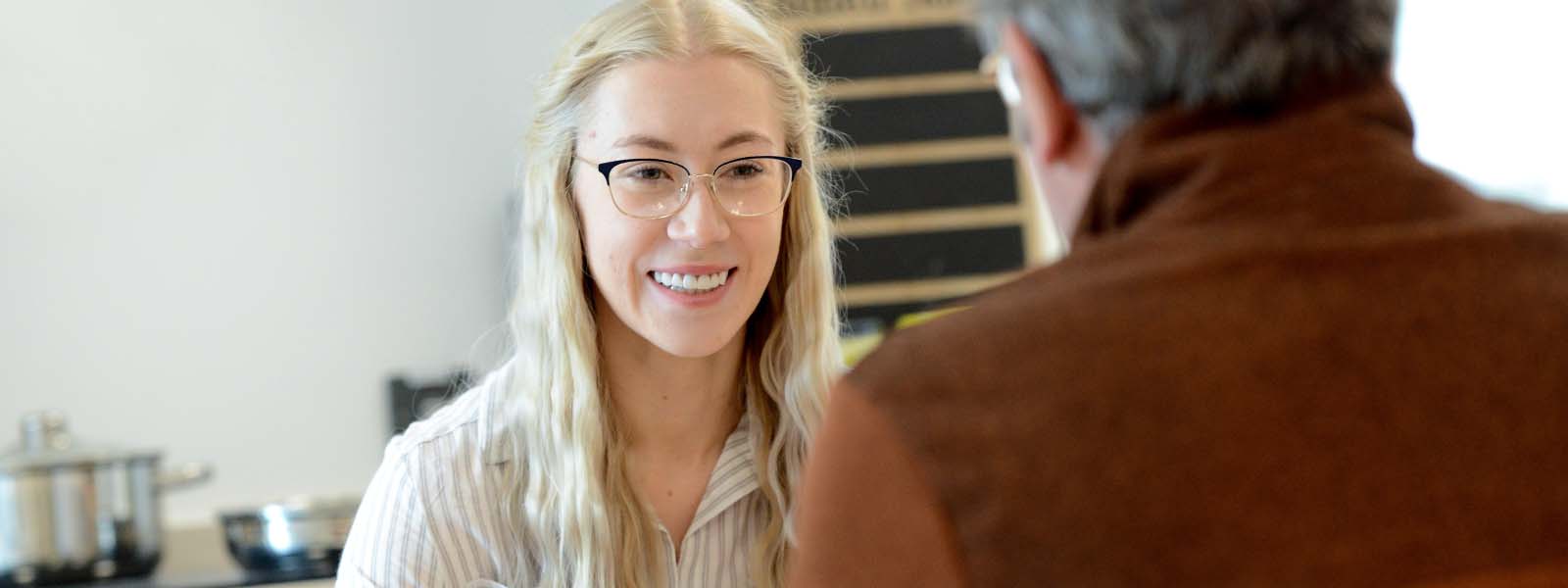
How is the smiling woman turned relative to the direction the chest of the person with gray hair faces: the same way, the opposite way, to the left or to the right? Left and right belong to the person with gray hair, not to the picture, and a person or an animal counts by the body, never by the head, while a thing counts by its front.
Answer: the opposite way

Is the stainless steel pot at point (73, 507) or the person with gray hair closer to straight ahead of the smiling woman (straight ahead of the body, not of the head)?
the person with gray hair

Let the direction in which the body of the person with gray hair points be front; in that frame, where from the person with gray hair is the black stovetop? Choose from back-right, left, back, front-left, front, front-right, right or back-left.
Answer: front

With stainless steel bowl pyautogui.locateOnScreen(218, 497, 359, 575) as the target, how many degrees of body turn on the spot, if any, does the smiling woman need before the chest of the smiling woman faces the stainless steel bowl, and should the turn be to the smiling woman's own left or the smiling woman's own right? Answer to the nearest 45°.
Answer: approximately 180°

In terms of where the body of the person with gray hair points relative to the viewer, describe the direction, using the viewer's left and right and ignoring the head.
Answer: facing away from the viewer and to the left of the viewer

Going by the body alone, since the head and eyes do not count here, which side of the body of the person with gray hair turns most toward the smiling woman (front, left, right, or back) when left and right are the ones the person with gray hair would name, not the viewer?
front

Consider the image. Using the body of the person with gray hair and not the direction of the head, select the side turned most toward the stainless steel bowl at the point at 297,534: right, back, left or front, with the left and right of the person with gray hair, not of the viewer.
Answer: front

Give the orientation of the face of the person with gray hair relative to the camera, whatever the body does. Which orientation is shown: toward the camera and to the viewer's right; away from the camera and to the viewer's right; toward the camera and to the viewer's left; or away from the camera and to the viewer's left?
away from the camera and to the viewer's left

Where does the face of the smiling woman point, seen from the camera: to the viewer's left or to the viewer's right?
to the viewer's right

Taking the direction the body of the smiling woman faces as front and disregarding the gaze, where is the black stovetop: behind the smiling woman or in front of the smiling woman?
behind

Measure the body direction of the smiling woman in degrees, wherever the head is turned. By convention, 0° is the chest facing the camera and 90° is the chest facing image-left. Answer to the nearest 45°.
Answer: approximately 315°
